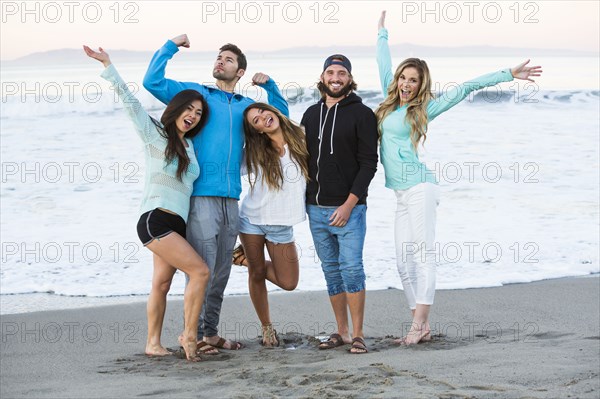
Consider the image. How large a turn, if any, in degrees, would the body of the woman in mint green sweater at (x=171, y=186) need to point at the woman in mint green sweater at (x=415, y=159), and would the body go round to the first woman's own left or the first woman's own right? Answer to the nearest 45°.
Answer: approximately 45° to the first woman's own left

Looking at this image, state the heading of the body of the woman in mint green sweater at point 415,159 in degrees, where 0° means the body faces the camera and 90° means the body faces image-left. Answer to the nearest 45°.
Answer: approximately 45°

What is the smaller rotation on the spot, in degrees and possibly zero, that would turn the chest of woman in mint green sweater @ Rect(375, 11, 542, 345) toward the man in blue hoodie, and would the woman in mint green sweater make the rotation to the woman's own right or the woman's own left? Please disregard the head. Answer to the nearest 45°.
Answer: approximately 45° to the woman's own right

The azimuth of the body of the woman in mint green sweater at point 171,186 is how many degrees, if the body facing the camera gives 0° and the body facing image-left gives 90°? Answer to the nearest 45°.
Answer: approximately 315°
